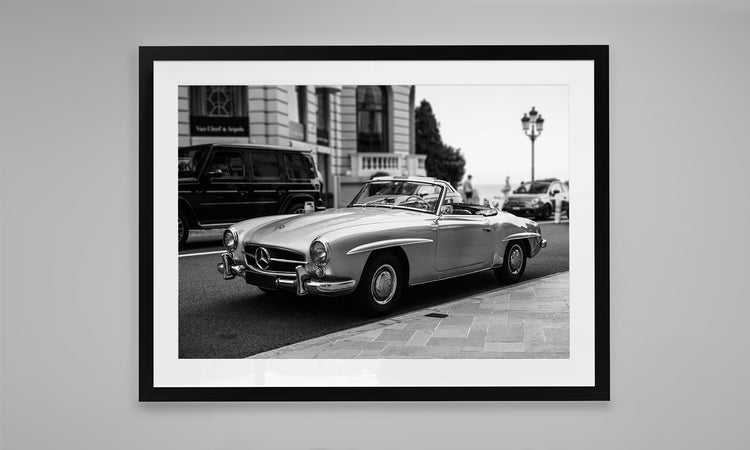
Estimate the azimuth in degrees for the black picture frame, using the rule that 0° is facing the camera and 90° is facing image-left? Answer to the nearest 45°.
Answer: approximately 0°
